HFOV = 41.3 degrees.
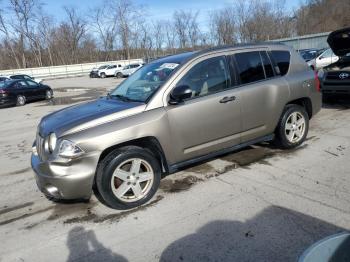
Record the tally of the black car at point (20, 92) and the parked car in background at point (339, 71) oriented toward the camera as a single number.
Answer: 1

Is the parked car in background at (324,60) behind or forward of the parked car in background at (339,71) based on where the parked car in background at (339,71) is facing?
behind

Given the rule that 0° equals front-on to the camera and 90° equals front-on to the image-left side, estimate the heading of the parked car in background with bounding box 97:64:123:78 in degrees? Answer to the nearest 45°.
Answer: approximately 45°

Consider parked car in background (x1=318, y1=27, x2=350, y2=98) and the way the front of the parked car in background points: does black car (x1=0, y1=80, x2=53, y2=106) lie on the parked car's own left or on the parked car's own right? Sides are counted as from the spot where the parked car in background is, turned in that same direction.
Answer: on the parked car's own right

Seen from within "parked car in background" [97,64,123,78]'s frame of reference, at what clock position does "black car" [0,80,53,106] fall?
The black car is roughly at 11 o'clock from the parked car in background.

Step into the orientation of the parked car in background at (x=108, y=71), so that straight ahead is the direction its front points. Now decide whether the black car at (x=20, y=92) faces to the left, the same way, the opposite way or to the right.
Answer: the opposite way

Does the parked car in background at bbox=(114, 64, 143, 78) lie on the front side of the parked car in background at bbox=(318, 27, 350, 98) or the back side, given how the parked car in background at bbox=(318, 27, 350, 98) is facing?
on the back side
